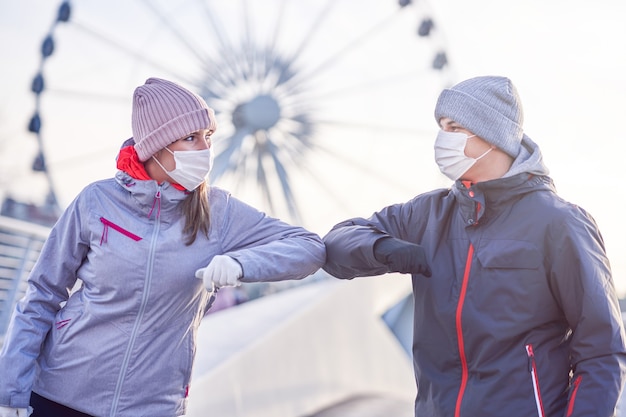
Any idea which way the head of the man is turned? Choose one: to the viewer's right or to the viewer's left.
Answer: to the viewer's left

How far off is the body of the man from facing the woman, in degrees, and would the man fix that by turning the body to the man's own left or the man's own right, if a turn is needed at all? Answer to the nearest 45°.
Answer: approximately 45° to the man's own right
